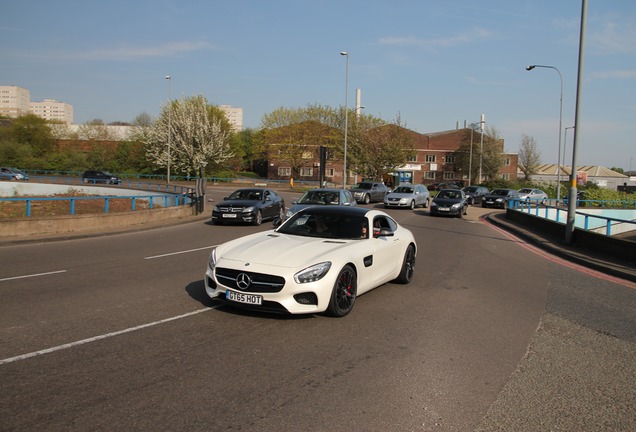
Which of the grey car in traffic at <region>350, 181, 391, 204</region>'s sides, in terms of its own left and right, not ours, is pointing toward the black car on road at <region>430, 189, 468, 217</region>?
left

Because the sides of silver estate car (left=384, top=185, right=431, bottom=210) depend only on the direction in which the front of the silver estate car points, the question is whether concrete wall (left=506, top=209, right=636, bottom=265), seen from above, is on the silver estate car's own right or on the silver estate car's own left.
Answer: on the silver estate car's own left

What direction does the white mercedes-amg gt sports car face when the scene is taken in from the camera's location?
facing the viewer and to the left of the viewer

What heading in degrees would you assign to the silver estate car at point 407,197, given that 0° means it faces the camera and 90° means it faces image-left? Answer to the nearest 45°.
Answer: approximately 45°

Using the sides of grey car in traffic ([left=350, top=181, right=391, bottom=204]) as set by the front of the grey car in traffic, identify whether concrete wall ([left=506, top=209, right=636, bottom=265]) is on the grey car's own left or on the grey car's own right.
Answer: on the grey car's own left

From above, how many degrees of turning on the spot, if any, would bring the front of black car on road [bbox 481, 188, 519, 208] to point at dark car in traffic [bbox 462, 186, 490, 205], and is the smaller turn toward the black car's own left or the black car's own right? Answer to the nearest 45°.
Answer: approximately 90° to the black car's own right

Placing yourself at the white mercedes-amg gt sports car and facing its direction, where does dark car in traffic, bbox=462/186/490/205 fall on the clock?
The dark car in traffic is roughly at 5 o'clock from the white mercedes-amg gt sports car.

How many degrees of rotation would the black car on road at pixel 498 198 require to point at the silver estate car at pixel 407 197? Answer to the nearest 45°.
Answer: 0° — it already faces it
